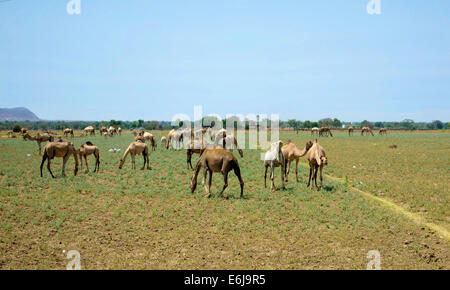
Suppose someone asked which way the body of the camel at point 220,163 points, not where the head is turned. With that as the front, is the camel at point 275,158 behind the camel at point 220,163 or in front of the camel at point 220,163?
behind

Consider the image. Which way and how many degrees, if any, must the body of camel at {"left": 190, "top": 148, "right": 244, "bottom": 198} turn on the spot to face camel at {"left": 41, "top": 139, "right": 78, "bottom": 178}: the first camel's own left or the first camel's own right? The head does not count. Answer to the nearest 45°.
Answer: approximately 45° to the first camel's own right

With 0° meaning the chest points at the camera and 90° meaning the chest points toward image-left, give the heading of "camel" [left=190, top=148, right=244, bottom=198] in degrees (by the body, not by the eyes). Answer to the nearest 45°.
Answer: approximately 90°
